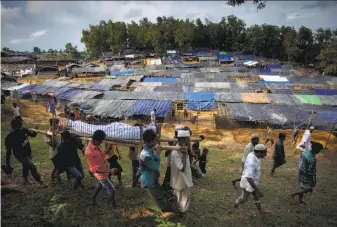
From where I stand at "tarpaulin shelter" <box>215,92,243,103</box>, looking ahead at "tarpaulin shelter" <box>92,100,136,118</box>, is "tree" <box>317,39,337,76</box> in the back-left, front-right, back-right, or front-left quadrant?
back-right

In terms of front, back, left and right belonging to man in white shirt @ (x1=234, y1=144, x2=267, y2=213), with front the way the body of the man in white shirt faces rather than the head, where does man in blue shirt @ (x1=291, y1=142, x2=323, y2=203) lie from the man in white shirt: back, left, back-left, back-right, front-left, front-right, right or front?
front-left

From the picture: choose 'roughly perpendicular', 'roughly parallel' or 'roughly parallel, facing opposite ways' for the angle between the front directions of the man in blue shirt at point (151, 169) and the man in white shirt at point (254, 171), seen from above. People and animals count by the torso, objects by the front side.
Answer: roughly parallel

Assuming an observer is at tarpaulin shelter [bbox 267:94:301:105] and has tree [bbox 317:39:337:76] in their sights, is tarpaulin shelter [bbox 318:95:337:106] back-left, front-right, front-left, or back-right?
front-right
